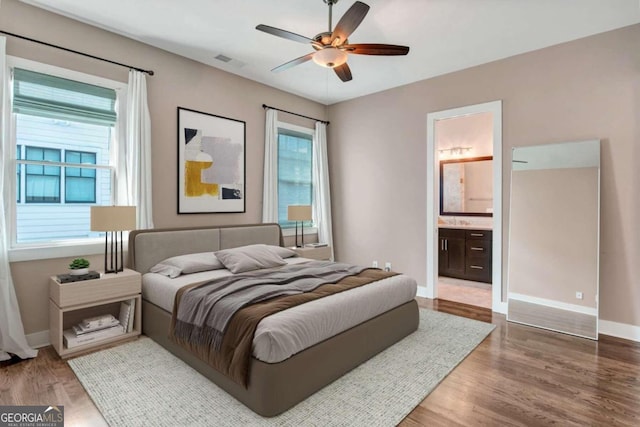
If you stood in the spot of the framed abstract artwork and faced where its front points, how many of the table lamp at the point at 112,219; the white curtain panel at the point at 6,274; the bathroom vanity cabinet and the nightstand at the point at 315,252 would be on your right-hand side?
2

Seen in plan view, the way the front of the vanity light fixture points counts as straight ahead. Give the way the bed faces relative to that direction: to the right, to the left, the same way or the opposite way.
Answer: to the left

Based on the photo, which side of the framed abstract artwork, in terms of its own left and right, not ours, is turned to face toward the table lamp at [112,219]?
right

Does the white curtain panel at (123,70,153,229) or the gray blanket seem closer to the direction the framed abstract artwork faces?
the gray blanket

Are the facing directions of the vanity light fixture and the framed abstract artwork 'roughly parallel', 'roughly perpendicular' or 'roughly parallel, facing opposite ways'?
roughly perpendicular

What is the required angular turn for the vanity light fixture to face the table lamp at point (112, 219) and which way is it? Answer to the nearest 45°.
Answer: approximately 45° to its right

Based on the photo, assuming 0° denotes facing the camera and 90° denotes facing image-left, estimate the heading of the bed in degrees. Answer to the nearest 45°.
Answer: approximately 315°

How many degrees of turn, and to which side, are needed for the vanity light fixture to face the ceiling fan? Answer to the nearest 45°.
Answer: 0° — it already faces it
